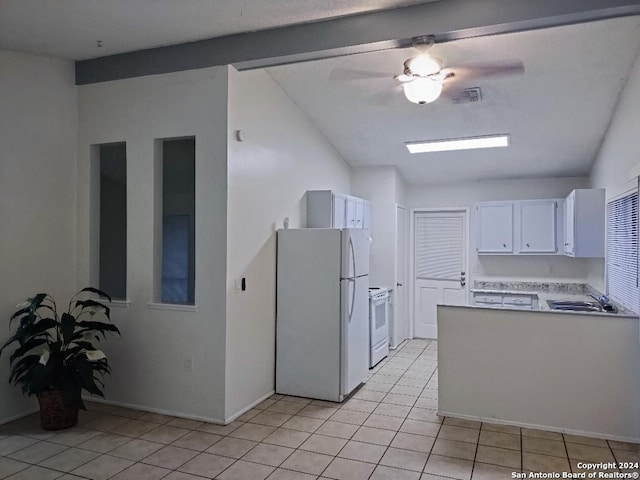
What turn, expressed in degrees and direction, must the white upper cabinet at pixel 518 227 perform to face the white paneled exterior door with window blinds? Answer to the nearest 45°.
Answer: approximately 90° to its right

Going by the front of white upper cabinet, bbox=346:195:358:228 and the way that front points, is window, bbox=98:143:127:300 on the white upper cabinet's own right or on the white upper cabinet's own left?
on the white upper cabinet's own right

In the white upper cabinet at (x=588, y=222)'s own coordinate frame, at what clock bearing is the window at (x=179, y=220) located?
The window is roughly at 11 o'clock from the white upper cabinet.

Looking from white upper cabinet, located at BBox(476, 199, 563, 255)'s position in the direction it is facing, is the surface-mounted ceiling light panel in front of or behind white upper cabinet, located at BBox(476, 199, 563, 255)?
in front

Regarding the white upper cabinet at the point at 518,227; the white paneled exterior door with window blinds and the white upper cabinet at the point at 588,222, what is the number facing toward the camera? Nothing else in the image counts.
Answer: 2

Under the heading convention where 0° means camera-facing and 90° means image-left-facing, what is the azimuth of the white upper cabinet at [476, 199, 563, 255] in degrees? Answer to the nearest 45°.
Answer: approximately 0°

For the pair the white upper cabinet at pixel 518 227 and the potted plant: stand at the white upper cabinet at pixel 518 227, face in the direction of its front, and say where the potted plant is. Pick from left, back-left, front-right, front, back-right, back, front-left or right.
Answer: front-right

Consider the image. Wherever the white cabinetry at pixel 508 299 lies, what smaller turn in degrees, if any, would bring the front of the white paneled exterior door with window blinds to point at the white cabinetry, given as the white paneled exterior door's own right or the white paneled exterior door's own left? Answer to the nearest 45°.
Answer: approximately 45° to the white paneled exterior door's own left

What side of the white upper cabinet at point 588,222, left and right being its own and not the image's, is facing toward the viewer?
left

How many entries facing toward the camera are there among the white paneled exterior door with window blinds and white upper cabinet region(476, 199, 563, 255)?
2

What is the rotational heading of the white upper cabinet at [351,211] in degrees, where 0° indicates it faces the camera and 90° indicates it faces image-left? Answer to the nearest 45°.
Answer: approximately 315°
